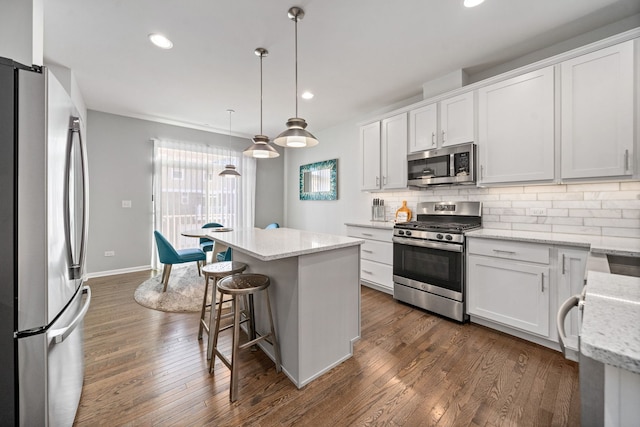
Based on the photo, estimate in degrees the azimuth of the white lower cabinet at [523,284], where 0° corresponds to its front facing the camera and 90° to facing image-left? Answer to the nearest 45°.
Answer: approximately 45°

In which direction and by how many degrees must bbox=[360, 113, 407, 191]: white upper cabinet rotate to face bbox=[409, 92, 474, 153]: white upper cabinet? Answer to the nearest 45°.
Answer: approximately 90° to its left

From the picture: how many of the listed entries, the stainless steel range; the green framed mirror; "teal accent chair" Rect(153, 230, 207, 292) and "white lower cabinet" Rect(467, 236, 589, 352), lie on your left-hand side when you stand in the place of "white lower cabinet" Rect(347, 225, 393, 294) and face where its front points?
2

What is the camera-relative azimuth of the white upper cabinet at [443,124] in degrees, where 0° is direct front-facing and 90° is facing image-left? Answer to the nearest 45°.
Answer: approximately 45°

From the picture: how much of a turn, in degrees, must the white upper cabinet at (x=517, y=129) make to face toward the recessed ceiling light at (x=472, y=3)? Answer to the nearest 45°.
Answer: approximately 45° to its left

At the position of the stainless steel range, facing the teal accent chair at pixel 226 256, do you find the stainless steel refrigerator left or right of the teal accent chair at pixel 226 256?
left

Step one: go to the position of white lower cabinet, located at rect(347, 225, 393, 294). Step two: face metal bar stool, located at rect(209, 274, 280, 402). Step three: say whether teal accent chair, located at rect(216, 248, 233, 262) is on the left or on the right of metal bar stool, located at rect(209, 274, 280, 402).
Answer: right

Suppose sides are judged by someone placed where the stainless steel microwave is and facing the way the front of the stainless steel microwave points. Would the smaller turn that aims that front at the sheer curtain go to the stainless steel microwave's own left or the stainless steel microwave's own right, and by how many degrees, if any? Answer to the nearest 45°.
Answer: approximately 45° to the stainless steel microwave's own right

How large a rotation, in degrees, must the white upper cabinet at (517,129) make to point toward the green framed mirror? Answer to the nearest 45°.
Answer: approximately 45° to its right

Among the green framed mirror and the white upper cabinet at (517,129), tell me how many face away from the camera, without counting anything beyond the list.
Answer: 0
